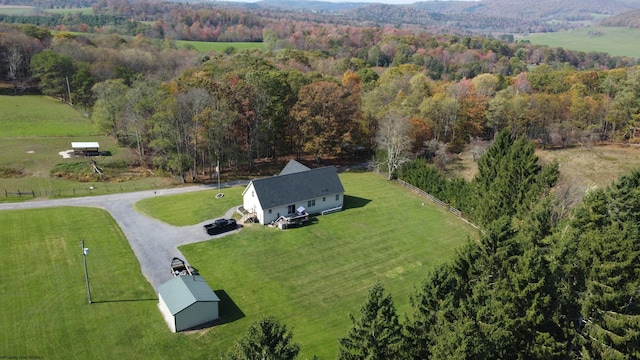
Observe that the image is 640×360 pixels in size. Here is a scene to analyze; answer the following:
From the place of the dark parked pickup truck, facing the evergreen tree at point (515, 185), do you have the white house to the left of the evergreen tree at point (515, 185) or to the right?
left

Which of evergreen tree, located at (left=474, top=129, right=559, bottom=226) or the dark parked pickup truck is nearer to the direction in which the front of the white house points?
the dark parked pickup truck
